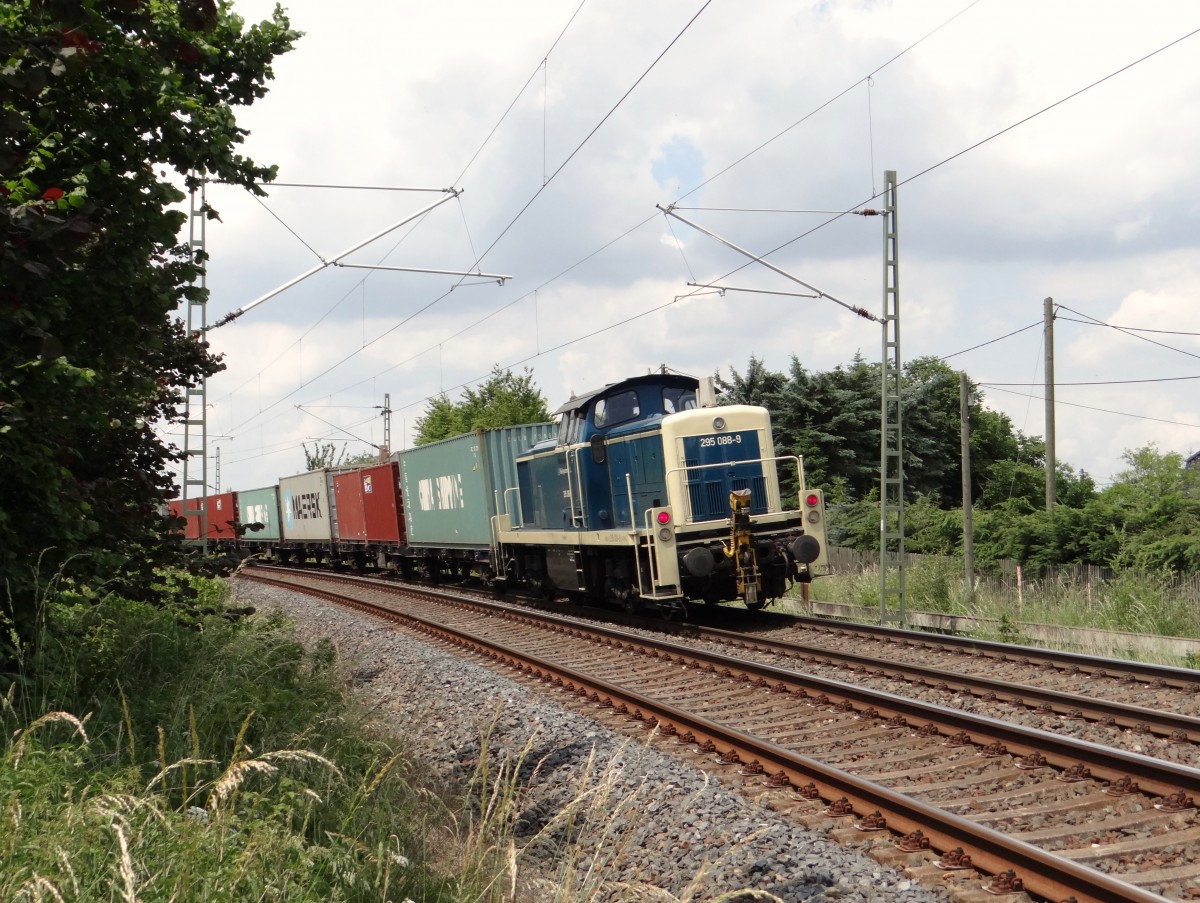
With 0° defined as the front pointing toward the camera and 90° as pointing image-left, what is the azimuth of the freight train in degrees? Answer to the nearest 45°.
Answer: approximately 315°

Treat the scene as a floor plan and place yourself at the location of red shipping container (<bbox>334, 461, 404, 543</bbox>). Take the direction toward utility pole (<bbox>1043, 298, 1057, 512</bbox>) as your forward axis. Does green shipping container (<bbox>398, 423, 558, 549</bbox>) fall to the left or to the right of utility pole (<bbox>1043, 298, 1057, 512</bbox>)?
right

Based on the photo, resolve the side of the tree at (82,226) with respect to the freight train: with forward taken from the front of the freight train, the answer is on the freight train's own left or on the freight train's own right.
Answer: on the freight train's own right

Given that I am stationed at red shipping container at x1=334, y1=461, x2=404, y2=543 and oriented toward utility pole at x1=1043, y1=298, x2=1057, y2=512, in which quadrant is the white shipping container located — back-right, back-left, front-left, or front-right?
back-left

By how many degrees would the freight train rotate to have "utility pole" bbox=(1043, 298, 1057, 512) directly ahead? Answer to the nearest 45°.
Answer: approximately 90° to its left

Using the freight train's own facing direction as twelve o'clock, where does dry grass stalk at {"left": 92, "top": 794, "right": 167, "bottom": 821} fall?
The dry grass stalk is roughly at 2 o'clock from the freight train.
